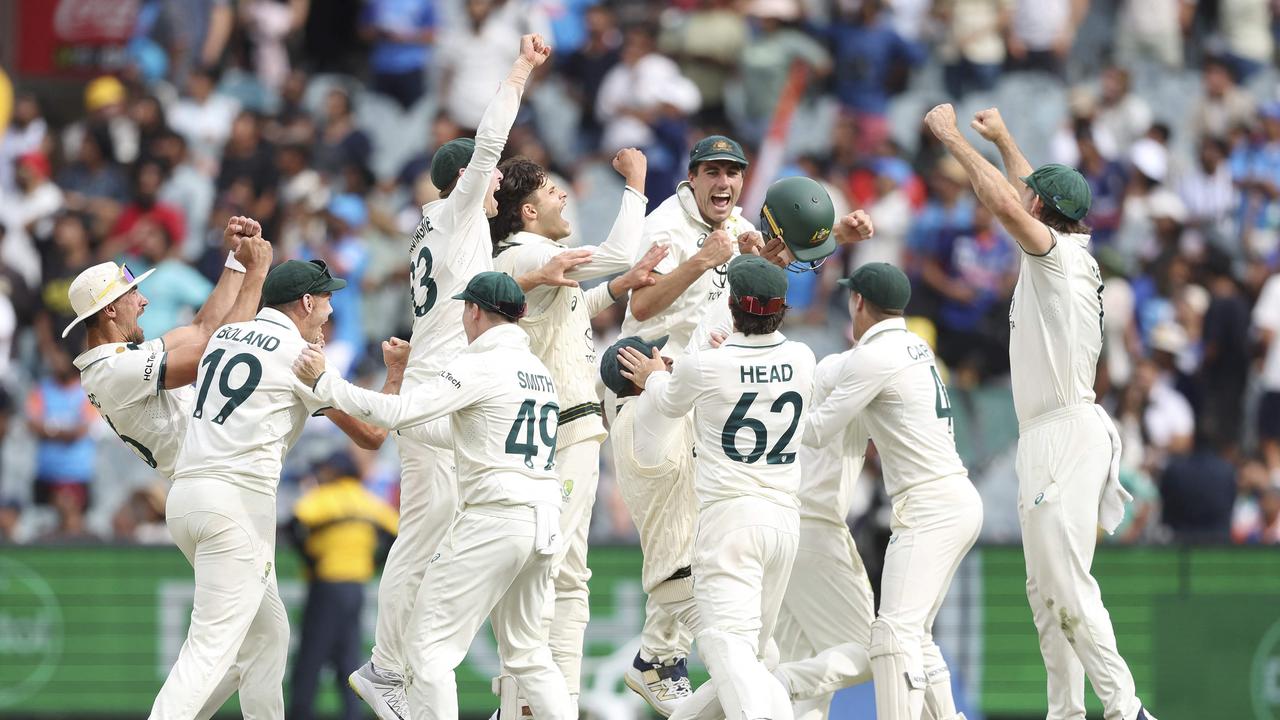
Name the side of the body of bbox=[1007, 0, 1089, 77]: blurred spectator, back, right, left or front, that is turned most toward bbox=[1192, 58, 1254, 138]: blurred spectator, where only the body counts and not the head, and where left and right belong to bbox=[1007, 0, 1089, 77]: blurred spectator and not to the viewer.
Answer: left

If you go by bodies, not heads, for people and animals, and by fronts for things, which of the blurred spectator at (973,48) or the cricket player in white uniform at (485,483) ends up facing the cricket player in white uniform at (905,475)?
the blurred spectator

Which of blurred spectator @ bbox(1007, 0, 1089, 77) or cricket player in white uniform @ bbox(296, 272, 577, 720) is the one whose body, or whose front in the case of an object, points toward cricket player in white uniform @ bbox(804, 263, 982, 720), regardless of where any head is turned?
the blurred spectator

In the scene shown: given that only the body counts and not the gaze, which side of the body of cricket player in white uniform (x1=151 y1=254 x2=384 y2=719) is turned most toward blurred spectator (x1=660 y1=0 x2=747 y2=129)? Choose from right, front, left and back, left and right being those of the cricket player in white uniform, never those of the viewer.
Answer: front

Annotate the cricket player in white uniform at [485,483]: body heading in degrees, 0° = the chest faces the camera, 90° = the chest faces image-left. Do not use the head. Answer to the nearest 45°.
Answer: approximately 135°

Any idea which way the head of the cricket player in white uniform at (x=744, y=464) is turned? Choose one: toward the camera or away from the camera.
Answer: away from the camera

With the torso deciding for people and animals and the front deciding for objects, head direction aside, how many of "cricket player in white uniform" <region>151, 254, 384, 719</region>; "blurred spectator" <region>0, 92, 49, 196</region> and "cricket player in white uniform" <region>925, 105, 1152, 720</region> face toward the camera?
1

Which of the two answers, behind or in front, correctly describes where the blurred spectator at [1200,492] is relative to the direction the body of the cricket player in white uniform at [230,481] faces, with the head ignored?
in front
